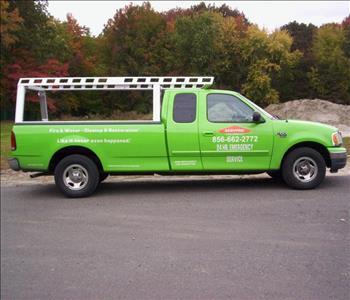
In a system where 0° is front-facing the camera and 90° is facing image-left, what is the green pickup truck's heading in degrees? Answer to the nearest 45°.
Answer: approximately 270°

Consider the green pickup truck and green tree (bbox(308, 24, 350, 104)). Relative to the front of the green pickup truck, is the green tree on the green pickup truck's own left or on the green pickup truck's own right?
on the green pickup truck's own left
